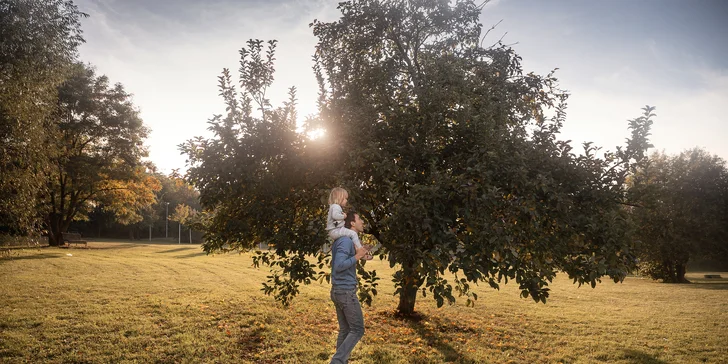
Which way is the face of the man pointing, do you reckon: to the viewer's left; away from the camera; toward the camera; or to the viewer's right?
to the viewer's right

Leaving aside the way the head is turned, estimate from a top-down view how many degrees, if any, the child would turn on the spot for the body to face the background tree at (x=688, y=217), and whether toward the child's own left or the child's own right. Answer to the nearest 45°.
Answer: approximately 45° to the child's own left

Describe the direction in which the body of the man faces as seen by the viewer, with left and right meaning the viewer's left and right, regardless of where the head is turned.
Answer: facing to the right of the viewer

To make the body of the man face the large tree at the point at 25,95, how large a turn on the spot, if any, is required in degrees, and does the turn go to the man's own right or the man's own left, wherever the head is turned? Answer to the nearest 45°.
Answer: approximately 135° to the man's own left

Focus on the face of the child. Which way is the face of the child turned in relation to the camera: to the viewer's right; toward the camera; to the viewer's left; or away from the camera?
to the viewer's right

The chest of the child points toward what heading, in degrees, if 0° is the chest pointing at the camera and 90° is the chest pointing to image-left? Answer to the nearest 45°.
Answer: approximately 270°
